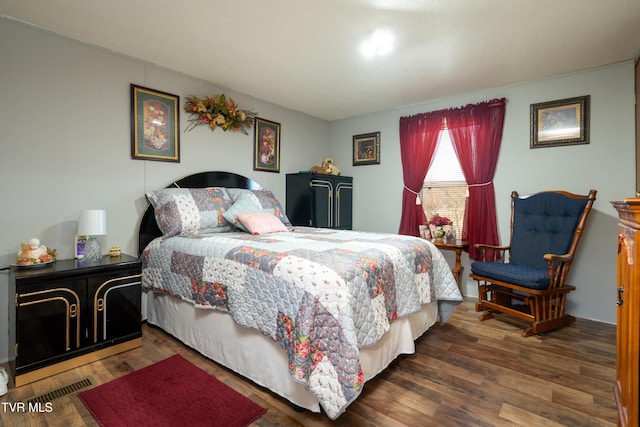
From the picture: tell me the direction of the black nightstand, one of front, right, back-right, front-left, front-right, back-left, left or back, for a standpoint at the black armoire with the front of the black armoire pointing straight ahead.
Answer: right

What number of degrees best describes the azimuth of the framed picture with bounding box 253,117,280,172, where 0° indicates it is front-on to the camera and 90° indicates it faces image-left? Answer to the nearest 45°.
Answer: approximately 315°

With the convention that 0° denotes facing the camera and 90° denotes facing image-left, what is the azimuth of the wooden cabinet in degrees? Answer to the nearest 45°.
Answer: approximately 90°

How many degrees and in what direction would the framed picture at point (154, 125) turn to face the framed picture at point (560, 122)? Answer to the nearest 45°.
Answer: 0° — it already faces it

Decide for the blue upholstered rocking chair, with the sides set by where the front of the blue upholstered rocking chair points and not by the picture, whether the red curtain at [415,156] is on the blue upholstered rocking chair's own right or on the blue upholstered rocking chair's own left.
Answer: on the blue upholstered rocking chair's own right

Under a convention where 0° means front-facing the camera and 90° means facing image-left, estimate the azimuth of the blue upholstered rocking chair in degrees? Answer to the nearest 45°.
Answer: approximately 45°

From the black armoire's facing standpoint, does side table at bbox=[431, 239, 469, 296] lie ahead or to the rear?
ahead

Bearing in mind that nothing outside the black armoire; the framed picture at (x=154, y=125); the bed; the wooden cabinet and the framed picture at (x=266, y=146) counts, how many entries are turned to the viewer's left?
1

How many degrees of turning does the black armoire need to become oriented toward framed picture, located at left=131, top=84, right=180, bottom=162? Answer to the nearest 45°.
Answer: approximately 90° to its right

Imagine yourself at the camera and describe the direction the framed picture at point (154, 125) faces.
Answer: facing the viewer and to the right of the viewer

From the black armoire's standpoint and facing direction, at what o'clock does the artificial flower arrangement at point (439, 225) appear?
The artificial flower arrangement is roughly at 11 o'clock from the black armoire.

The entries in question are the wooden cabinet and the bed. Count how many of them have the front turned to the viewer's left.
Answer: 1

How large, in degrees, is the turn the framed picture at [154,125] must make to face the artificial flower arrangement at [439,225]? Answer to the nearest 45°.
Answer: approximately 45° to its left
